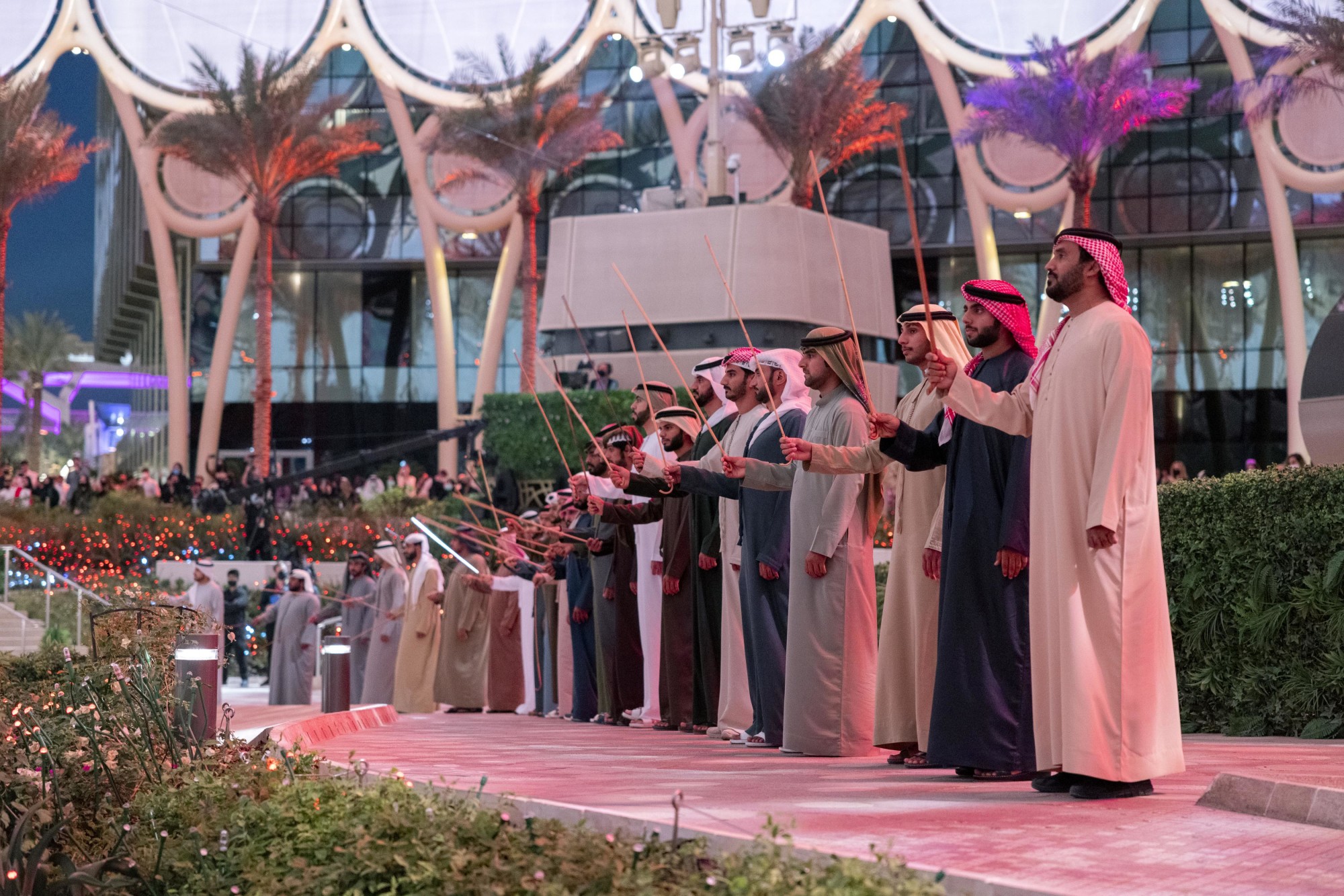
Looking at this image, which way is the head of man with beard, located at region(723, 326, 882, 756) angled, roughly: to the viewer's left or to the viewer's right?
to the viewer's left

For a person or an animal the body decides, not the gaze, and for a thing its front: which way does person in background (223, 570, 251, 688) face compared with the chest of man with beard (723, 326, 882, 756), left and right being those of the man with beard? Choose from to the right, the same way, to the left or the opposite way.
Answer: to the left

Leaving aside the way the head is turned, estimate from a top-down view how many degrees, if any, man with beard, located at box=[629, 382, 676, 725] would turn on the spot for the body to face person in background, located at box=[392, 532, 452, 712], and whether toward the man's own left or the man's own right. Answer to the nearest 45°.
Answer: approximately 45° to the man's own right

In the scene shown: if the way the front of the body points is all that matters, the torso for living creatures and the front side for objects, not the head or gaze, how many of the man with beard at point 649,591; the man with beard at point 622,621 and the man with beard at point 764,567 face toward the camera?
0

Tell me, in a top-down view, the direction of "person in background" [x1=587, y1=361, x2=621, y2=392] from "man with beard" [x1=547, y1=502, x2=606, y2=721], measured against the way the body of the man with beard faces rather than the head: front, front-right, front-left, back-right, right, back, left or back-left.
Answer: right

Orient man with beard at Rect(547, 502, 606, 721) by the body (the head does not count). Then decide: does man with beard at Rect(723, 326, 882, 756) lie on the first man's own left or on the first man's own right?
on the first man's own left

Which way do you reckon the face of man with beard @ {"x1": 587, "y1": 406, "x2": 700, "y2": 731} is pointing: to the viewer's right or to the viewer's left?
to the viewer's left

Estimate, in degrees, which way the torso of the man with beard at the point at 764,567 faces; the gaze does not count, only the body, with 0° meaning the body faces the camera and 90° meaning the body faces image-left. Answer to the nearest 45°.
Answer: approximately 90°

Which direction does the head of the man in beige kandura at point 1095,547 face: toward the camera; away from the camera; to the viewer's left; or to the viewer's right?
to the viewer's left

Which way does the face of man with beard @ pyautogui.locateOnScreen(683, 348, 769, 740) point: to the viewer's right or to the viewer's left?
to the viewer's left

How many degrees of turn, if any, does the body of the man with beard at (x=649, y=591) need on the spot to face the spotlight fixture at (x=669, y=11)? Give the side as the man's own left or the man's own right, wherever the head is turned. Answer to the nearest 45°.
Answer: approximately 90° to the man's own right

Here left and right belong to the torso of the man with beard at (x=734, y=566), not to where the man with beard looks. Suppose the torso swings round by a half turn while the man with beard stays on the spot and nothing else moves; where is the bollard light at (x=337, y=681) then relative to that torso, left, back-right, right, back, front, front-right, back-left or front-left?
back-left

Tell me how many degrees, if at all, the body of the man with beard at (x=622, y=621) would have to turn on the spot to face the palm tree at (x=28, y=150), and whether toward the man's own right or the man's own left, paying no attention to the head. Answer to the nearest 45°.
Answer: approximately 45° to the man's own right

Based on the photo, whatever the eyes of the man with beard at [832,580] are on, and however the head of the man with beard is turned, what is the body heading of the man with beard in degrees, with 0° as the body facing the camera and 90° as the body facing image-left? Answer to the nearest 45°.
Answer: approximately 90°

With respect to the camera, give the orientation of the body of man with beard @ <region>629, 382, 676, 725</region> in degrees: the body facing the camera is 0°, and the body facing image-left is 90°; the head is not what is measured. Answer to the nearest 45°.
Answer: approximately 90°

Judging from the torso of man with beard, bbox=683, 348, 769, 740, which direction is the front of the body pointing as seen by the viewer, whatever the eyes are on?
to the viewer's left

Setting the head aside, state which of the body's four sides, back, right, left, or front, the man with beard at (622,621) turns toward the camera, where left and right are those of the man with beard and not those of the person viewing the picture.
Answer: left
